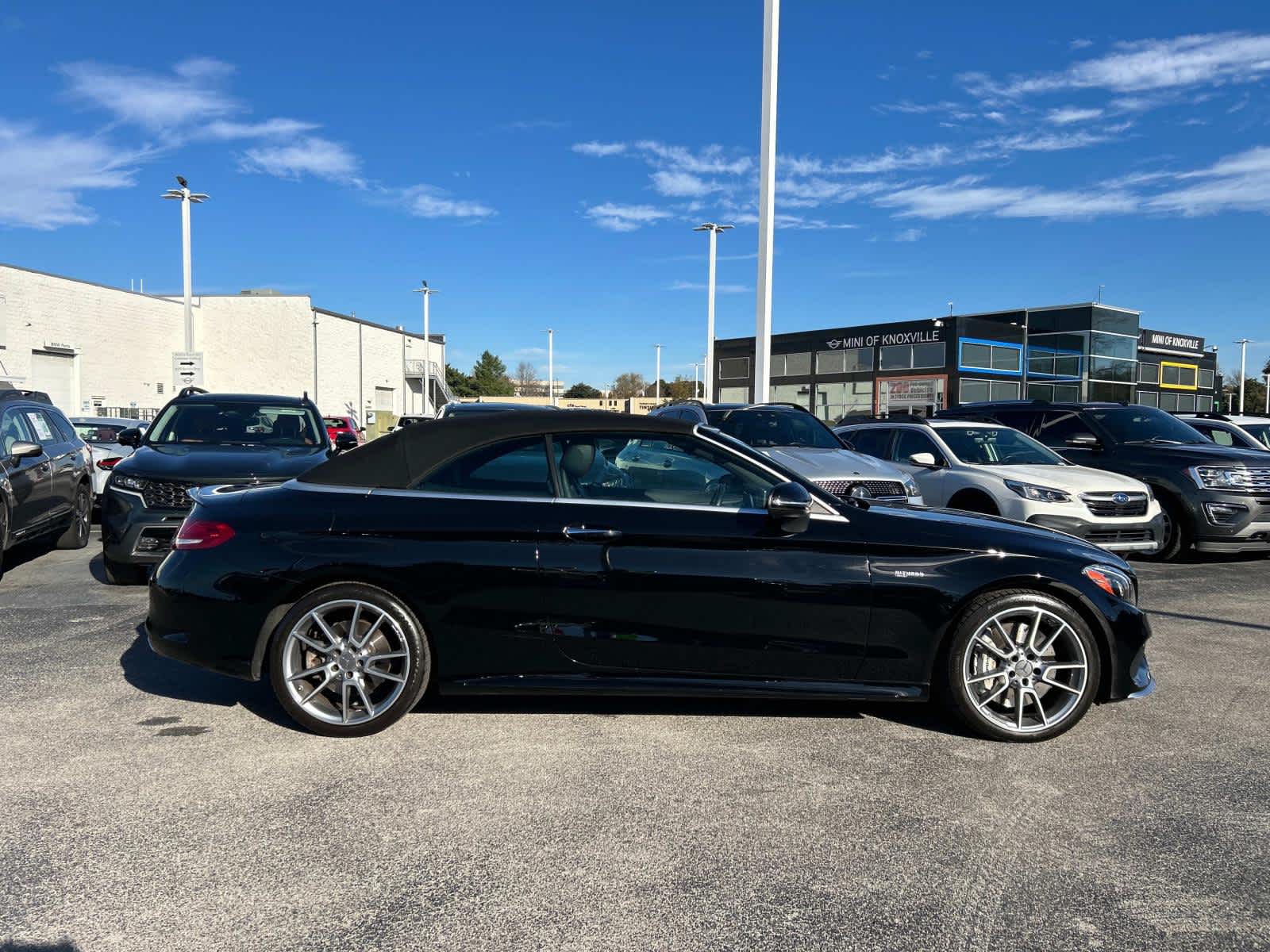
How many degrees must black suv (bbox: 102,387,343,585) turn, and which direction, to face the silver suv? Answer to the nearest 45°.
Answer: approximately 90° to its left

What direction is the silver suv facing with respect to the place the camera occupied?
facing the viewer and to the right of the viewer

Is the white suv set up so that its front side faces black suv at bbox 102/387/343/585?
no

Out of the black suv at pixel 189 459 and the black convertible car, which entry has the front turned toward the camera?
the black suv

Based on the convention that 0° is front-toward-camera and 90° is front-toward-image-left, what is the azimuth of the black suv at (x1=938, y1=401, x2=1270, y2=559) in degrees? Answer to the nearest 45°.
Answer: approximately 315°

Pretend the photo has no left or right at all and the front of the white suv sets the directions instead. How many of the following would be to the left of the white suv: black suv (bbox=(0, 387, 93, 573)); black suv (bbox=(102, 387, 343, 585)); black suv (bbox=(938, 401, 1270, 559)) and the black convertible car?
1

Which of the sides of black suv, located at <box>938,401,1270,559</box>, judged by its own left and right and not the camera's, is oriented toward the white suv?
right

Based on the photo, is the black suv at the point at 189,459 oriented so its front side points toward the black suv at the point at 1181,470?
no

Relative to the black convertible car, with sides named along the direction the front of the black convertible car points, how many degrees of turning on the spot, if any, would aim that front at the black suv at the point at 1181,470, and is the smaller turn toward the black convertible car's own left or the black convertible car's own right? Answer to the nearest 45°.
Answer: approximately 45° to the black convertible car's own left

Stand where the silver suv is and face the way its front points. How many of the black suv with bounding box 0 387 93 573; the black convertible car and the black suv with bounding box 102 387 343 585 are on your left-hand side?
0

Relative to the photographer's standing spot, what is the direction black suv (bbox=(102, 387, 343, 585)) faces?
facing the viewer

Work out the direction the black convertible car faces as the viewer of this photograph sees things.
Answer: facing to the right of the viewer

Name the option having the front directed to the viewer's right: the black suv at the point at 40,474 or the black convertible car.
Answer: the black convertible car

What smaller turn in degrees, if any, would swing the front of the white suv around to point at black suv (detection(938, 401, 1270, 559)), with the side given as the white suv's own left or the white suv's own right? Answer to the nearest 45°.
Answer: approximately 90° to the white suv's own left

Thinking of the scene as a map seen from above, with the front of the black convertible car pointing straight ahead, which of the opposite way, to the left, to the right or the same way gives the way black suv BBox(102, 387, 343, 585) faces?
to the right

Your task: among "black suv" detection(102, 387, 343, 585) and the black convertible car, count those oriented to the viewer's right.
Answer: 1

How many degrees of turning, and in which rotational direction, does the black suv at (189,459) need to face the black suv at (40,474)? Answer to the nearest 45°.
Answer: approximately 135° to its right
